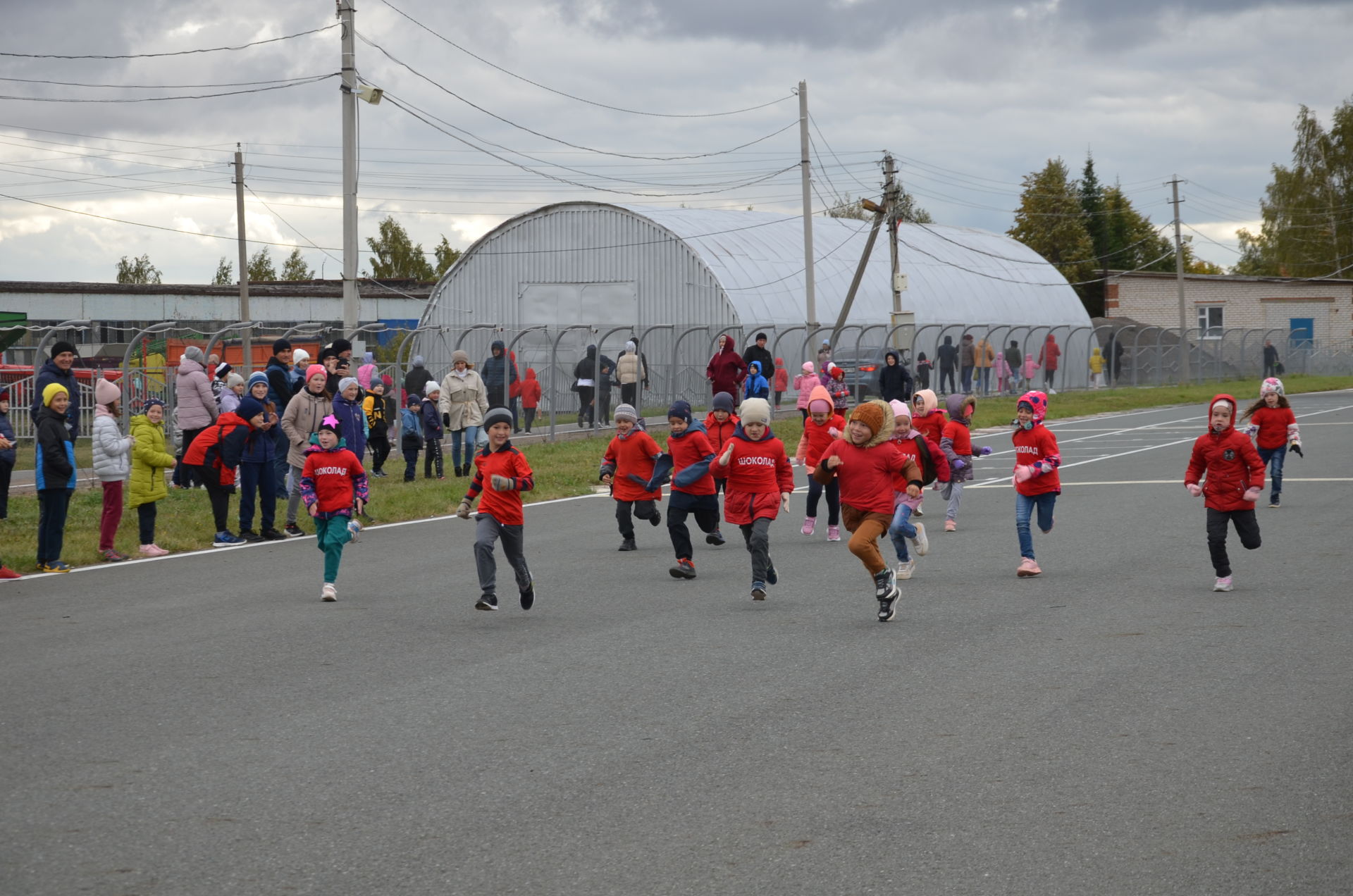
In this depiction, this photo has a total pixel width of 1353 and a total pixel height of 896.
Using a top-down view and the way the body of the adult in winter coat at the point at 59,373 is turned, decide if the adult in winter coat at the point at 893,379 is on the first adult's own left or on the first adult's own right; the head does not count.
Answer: on the first adult's own left

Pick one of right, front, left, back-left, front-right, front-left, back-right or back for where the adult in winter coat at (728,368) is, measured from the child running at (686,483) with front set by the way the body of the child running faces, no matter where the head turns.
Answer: back-right

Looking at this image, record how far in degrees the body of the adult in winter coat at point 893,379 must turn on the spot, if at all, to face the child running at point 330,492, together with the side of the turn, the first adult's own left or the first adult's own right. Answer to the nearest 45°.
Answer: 0° — they already face them

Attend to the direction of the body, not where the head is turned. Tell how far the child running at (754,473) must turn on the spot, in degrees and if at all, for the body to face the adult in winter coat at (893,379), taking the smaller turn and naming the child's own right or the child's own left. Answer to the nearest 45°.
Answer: approximately 180°

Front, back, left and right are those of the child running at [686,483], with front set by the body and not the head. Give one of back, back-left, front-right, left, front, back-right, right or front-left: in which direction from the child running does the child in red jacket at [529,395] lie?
back-right

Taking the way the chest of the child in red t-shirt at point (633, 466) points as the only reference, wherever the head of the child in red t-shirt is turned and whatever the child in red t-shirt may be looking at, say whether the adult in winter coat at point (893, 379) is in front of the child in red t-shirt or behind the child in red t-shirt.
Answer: behind

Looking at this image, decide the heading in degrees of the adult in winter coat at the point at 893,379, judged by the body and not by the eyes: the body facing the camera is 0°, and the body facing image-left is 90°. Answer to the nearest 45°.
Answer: approximately 0°

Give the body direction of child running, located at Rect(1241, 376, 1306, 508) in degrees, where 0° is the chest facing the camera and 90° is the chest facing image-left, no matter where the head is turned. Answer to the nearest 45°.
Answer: approximately 0°

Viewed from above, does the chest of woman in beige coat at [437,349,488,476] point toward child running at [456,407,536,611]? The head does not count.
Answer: yes
